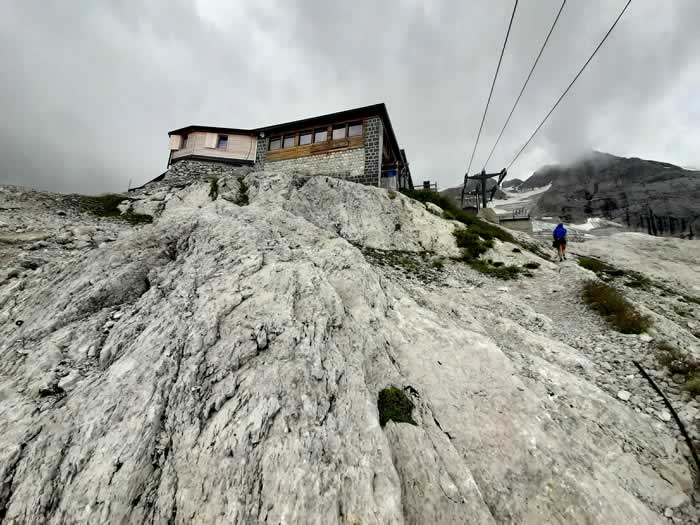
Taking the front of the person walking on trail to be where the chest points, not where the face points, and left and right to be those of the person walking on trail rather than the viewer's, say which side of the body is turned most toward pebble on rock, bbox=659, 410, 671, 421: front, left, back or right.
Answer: back

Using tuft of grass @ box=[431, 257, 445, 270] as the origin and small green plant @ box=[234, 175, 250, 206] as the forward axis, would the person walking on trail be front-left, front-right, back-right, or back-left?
back-right

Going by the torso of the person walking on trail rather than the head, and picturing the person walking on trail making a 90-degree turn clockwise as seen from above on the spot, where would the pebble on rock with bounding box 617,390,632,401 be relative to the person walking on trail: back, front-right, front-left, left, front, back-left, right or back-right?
right

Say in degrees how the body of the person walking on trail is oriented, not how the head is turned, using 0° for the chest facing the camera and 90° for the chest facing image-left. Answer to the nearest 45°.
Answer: approximately 180°

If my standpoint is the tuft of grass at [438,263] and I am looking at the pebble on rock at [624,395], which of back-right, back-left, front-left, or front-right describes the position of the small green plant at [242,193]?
back-right

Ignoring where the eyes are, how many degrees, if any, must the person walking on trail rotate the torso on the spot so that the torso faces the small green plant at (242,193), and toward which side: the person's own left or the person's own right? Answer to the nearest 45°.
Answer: approximately 135° to the person's own left

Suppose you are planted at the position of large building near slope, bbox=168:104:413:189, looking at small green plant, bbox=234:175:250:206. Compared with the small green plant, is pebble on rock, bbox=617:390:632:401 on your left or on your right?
left

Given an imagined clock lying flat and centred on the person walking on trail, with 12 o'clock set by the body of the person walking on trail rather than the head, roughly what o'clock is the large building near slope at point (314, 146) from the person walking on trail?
The large building near slope is roughly at 9 o'clock from the person walking on trail.
